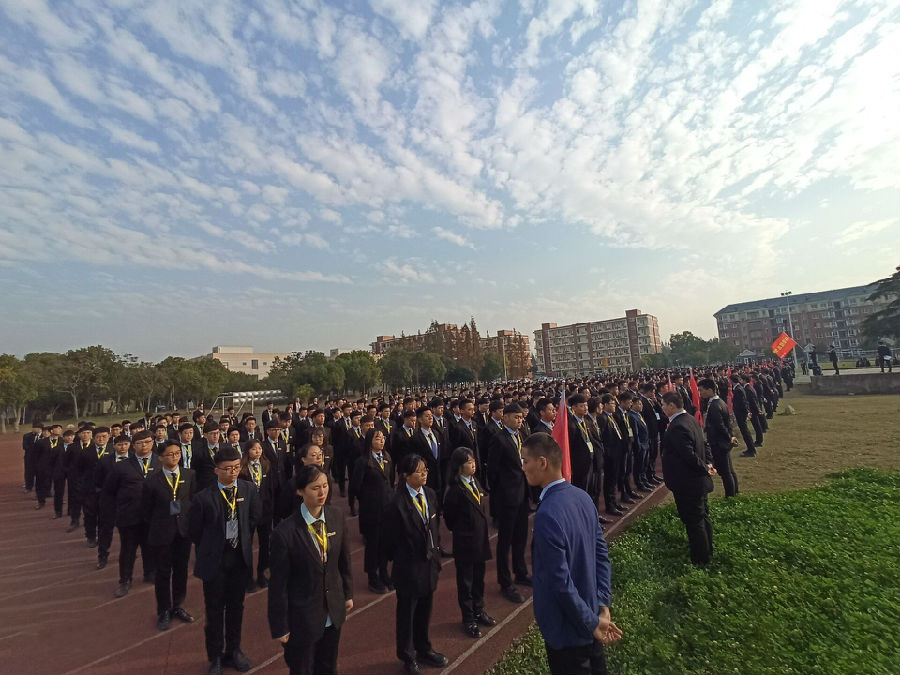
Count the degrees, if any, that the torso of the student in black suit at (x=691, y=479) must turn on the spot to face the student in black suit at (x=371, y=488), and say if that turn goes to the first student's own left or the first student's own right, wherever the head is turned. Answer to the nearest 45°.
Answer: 0° — they already face them

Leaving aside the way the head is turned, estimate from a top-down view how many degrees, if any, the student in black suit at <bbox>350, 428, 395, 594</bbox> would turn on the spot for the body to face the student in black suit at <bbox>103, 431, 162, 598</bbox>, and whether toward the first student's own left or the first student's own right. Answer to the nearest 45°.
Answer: approximately 135° to the first student's own right

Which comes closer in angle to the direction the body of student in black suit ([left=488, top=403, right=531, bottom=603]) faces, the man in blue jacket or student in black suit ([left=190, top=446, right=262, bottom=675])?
the man in blue jacket

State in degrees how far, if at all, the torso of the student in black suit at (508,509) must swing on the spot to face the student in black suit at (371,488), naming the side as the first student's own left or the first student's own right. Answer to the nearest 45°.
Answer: approximately 135° to the first student's own right

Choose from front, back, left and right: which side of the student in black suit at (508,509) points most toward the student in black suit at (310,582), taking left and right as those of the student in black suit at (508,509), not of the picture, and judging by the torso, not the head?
right

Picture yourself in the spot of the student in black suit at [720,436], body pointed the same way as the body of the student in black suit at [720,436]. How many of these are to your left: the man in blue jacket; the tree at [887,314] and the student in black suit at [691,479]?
2

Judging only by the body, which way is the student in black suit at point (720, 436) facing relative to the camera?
to the viewer's left

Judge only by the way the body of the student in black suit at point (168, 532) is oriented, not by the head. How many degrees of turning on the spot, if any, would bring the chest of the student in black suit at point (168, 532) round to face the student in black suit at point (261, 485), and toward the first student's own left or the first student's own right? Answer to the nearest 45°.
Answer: approximately 90° to the first student's own left

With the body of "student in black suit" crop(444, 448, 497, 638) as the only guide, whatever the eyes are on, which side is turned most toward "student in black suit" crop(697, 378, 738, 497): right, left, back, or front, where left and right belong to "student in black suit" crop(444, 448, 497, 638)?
left

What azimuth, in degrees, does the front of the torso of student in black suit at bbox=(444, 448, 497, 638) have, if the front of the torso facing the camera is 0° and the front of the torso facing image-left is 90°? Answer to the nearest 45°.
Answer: approximately 315°

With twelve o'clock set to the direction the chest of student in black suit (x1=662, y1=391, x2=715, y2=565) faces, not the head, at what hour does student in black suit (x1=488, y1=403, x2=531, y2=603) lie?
student in black suit (x1=488, y1=403, x2=531, y2=603) is roughly at 11 o'clock from student in black suit (x1=662, y1=391, x2=715, y2=565).

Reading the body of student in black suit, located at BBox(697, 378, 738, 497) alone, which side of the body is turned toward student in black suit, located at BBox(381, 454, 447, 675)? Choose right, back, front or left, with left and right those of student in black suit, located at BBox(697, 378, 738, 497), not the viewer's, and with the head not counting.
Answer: left
